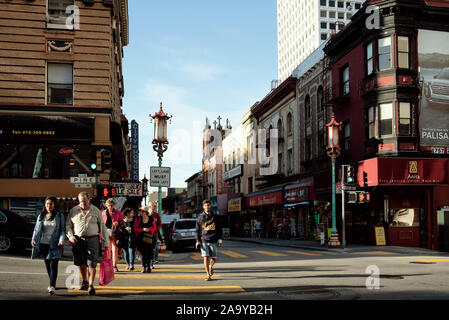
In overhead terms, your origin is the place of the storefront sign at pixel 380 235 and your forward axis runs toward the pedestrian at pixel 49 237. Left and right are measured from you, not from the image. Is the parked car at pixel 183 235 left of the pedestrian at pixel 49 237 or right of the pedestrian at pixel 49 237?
right

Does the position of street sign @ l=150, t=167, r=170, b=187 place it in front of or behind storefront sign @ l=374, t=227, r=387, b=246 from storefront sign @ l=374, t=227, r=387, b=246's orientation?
in front

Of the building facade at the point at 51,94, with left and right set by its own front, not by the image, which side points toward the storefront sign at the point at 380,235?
left

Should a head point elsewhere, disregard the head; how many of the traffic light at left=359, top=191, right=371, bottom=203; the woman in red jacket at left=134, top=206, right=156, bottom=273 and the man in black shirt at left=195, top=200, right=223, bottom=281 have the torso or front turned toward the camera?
3

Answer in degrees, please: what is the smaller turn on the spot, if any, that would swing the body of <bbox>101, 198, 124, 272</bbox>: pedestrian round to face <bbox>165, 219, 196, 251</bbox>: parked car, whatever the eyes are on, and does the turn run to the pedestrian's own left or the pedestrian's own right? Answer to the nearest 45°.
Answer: approximately 180°

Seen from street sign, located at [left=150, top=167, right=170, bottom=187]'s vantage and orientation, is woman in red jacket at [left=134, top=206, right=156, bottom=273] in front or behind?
in front

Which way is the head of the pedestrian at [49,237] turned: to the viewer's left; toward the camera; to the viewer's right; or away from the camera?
toward the camera

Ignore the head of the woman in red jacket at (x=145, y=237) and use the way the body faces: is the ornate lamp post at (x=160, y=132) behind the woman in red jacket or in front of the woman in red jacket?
behind

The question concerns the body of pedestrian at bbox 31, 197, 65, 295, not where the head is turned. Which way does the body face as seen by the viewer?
toward the camera

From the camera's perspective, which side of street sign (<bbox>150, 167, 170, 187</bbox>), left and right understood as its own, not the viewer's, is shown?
front

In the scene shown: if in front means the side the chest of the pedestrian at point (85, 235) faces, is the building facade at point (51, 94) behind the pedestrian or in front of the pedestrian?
behind

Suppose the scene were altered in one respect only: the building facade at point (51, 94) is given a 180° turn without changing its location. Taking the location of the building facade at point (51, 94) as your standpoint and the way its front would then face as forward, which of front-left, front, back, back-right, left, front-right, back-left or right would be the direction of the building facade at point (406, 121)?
right

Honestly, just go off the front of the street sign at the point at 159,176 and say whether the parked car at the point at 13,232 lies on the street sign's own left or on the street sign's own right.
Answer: on the street sign's own right

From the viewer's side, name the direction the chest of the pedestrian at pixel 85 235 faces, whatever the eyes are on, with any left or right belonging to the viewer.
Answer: facing the viewer
